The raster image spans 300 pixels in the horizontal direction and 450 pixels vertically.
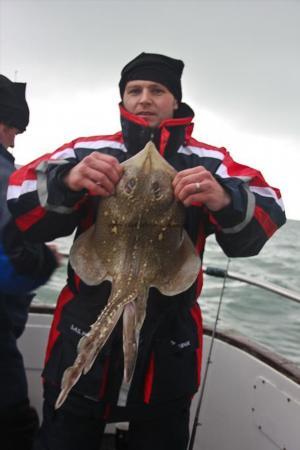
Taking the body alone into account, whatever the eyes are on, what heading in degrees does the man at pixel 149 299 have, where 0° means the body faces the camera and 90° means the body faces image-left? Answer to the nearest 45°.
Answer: approximately 0°

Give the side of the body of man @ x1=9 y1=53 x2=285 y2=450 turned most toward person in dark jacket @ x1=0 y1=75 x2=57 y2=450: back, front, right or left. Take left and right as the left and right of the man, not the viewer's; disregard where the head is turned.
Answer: right

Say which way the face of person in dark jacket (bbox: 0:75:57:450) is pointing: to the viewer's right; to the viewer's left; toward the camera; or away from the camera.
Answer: to the viewer's right
